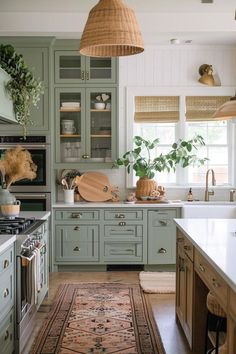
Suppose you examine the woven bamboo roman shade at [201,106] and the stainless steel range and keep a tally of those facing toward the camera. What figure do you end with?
1

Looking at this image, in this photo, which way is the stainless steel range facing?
to the viewer's right

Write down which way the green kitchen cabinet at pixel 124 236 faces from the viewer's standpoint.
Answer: facing the viewer

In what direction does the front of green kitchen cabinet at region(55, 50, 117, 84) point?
toward the camera

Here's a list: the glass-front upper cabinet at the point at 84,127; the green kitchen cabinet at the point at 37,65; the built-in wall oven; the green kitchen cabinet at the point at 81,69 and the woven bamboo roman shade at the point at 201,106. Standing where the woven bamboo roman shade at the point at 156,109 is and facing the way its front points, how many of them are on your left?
1

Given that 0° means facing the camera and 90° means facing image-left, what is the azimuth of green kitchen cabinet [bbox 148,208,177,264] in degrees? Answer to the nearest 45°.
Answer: approximately 0°

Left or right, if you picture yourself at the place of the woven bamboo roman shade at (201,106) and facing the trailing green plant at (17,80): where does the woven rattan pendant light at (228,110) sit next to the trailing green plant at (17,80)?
left

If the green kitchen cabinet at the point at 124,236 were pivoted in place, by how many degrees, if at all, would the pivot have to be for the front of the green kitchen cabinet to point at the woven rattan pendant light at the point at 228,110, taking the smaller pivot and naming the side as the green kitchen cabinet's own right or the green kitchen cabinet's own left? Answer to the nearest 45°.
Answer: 0° — it already faces it

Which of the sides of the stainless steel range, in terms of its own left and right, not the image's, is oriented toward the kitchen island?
front
